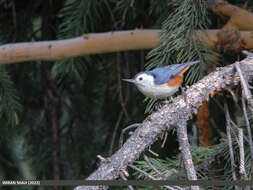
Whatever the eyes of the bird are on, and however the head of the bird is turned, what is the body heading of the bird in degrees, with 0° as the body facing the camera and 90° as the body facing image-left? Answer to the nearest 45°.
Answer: approximately 90°

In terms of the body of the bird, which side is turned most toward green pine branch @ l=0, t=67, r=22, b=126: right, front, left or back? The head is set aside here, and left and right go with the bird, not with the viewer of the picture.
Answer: front

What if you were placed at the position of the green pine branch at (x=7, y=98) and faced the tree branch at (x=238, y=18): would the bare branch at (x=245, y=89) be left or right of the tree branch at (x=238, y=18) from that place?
right

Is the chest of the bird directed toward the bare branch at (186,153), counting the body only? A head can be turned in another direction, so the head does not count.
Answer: no
